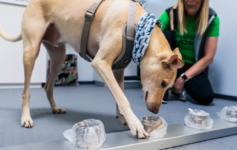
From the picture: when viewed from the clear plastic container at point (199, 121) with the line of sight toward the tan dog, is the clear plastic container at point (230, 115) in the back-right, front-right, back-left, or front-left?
back-right

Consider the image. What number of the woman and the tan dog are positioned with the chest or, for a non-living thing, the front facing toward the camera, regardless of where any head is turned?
1

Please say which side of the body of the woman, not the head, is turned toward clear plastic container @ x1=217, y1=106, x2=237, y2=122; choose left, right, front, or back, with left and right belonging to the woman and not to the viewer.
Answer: front

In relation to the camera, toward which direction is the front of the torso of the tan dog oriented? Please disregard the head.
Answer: to the viewer's right

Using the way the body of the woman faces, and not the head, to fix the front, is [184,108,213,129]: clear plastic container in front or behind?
in front

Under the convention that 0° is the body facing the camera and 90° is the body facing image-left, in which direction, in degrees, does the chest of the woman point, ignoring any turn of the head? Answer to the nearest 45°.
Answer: approximately 0°

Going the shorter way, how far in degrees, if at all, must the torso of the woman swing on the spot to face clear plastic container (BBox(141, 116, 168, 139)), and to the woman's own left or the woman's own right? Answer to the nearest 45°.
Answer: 0° — they already face it

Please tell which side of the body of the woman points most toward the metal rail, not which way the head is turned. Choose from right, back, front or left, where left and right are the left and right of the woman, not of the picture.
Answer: front
